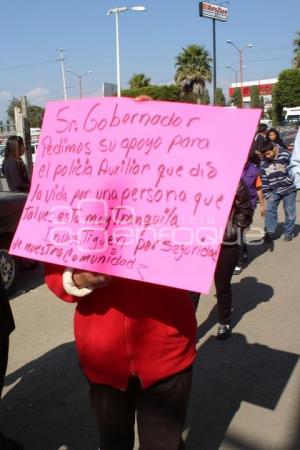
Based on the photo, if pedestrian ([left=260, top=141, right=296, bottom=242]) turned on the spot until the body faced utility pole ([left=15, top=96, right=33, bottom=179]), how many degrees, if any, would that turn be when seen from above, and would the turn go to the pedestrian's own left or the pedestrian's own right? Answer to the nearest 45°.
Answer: approximately 90° to the pedestrian's own right

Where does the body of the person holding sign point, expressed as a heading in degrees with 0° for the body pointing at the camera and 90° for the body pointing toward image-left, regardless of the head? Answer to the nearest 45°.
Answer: approximately 0°

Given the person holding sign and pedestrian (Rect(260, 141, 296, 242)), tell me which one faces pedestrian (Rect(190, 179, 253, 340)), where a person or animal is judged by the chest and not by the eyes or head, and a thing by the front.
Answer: pedestrian (Rect(260, 141, 296, 242))

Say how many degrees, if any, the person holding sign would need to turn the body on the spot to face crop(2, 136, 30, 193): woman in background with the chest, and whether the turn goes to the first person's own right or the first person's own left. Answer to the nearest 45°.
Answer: approximately 180°

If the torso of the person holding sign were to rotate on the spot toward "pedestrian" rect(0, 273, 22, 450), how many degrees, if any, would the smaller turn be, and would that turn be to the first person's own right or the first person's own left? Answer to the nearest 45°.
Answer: approximately 135° to the first person's own right

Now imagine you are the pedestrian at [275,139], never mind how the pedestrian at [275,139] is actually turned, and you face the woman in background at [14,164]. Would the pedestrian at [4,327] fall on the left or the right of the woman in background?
left

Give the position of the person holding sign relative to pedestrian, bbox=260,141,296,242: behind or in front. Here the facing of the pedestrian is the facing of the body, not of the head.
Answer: in front

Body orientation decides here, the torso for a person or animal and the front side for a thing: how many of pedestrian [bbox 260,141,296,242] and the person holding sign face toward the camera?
2

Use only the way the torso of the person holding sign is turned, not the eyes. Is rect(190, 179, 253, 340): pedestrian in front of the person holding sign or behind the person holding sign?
behind

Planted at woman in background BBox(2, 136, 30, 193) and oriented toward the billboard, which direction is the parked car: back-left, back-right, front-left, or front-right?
back-right
